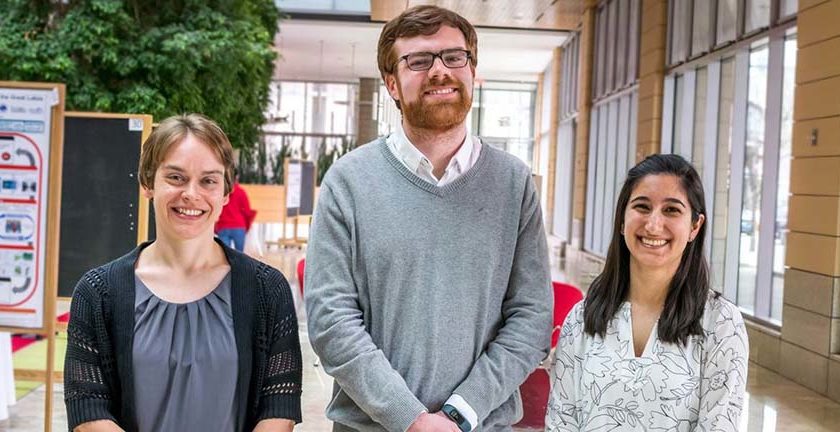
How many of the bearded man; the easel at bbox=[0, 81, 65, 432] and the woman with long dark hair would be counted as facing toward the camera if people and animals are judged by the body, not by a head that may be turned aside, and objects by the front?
3

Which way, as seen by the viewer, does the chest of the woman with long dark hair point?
toward the camera

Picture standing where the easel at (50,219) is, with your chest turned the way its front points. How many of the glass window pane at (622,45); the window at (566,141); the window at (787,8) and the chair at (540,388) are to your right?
0

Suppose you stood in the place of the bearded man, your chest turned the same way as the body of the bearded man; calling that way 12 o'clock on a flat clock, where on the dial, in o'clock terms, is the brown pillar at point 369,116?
The brown pillar is roughly at 6 o'clock from the bearded man.

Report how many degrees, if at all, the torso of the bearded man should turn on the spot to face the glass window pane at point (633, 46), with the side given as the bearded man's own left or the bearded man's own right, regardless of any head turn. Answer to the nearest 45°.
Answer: approximately 180°

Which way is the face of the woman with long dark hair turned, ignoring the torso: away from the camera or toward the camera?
toward the camera

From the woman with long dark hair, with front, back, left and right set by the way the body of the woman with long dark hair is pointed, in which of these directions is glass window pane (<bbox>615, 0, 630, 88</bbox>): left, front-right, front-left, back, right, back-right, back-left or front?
back

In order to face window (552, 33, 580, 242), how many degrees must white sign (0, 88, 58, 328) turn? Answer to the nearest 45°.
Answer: approximately 135° to its left

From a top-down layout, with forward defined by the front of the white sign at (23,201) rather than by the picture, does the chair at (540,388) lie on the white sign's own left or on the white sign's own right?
on the white sign's own left

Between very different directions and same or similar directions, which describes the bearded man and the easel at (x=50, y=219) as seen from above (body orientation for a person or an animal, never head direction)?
same or similar directions

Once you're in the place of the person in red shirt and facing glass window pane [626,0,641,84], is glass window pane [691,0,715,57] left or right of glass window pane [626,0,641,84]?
right

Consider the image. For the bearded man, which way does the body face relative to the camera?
toward the camera

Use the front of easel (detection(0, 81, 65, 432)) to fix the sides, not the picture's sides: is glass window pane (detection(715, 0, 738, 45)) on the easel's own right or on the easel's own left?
on the easel's own left

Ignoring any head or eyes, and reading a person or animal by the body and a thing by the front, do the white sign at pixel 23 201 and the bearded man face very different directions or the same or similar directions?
same or similar directions

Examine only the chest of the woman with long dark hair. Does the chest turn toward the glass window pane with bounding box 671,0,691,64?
no

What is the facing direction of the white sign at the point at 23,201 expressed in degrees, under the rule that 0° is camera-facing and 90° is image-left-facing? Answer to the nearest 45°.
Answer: approximately 0°

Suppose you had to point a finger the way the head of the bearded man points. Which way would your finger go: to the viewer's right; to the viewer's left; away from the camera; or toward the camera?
toward the camera

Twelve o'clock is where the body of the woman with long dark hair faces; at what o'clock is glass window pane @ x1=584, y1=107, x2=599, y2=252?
The glass window pane is roughly at 6 o'clock from the woman with long dark hair.

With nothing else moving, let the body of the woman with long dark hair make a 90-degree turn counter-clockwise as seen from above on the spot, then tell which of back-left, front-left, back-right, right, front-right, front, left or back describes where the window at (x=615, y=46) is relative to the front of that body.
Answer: left

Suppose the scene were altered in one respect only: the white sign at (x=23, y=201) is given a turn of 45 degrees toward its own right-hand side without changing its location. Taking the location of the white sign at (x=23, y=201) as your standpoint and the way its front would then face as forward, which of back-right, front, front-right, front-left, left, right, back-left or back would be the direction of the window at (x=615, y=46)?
back
